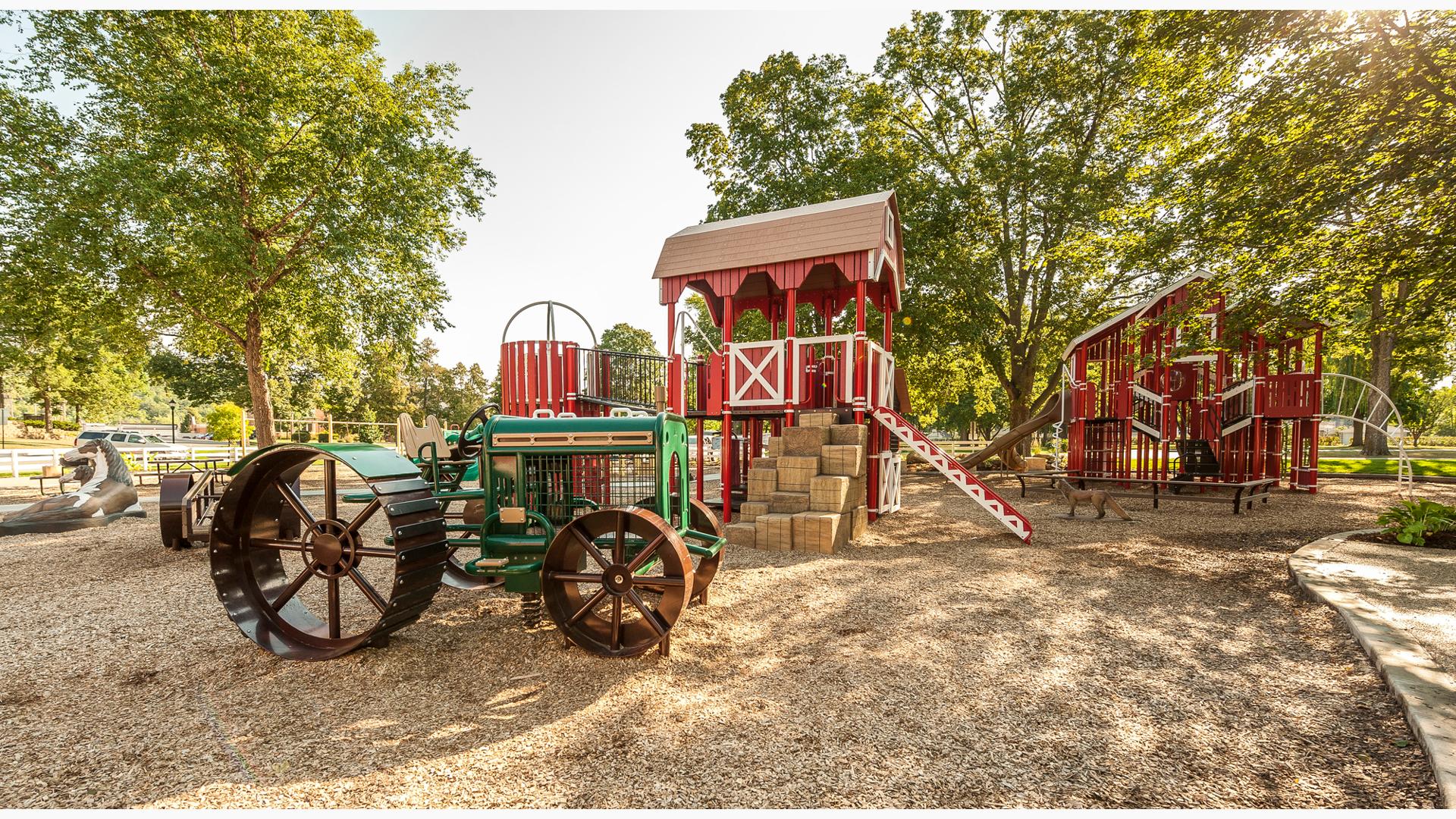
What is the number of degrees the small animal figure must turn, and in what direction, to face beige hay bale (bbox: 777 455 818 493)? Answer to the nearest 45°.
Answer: approximately 45° to its left

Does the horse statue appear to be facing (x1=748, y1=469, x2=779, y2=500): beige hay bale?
no

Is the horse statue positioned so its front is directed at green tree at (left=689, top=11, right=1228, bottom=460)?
no

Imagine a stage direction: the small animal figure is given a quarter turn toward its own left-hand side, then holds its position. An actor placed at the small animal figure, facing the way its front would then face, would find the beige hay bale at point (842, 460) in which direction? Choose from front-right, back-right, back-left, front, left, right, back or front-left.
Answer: front-right

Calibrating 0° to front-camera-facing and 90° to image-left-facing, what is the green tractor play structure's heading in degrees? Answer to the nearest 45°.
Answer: approximately 315°

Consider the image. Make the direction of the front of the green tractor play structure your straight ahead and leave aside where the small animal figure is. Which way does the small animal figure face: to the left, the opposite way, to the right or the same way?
the opposite way

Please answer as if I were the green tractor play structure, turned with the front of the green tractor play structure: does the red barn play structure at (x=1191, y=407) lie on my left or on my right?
on my left

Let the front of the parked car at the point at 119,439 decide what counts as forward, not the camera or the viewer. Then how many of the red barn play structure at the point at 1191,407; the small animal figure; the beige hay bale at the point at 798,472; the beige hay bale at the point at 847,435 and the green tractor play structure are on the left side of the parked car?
0

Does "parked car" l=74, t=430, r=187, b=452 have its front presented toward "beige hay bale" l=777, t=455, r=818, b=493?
no

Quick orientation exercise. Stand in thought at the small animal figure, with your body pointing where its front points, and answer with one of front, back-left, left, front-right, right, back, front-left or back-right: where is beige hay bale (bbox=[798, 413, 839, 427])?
front-left

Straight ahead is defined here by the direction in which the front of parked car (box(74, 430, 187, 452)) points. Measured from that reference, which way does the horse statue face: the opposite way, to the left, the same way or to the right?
the opposite way

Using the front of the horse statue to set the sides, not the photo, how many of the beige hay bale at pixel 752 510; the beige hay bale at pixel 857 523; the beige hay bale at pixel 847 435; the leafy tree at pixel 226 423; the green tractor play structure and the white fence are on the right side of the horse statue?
2

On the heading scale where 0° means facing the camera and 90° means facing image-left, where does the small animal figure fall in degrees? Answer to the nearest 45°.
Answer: approximately 90°

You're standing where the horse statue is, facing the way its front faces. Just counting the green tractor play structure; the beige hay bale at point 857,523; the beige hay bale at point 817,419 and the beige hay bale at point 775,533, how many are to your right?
0
